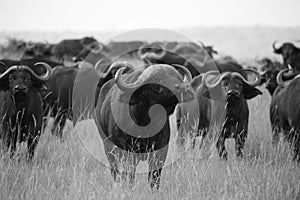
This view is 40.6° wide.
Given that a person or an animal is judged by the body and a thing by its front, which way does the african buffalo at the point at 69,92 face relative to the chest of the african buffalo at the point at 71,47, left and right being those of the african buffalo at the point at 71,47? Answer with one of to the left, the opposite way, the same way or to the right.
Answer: the same way

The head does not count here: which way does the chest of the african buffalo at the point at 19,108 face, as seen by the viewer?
toward the camera

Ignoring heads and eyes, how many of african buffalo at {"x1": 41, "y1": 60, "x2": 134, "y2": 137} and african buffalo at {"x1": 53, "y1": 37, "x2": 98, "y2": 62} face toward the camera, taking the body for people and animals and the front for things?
0

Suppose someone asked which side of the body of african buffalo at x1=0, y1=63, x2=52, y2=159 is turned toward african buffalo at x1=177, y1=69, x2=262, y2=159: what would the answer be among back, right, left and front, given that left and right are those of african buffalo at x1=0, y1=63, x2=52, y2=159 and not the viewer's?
left

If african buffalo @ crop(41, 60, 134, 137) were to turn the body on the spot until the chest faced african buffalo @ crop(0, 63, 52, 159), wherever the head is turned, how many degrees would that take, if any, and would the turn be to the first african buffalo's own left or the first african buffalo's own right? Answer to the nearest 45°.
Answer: approximately 90° to the first african buffalo's own right

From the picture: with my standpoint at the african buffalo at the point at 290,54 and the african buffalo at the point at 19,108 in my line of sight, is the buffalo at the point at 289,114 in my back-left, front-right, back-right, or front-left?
front-left

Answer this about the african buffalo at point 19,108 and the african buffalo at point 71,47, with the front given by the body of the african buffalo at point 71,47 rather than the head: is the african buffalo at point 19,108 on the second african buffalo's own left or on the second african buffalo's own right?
on the second african buffalo's own right

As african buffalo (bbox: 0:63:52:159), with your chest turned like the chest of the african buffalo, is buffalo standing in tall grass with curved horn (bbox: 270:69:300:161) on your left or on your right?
on your left

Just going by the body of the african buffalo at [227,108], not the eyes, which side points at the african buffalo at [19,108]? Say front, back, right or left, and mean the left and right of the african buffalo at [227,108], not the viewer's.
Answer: right

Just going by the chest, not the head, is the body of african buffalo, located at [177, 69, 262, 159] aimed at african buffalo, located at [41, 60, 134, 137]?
no

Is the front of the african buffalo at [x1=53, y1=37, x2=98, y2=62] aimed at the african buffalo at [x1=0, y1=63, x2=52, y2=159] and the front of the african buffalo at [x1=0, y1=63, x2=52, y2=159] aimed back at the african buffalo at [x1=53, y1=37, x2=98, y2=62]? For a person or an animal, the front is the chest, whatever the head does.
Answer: no

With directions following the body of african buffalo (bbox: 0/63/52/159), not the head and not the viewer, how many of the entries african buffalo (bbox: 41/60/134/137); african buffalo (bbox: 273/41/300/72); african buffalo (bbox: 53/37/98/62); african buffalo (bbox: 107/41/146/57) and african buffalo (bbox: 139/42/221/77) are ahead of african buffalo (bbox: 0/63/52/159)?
0

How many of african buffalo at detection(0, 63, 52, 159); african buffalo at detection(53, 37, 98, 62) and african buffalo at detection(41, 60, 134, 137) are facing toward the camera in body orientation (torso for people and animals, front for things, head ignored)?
1

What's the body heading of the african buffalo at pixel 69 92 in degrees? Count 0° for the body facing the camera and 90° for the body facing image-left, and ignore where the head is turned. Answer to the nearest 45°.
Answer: approximately 270°

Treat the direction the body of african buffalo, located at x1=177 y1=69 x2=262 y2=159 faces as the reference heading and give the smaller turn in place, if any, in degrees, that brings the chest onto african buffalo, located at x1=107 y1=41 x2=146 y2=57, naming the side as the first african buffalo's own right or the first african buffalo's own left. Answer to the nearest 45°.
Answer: approximately 135° to the first african buffalo's own left

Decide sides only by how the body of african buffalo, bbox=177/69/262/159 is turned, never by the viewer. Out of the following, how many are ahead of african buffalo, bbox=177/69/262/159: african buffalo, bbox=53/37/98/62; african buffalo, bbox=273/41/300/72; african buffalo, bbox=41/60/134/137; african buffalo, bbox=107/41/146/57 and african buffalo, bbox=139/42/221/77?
0

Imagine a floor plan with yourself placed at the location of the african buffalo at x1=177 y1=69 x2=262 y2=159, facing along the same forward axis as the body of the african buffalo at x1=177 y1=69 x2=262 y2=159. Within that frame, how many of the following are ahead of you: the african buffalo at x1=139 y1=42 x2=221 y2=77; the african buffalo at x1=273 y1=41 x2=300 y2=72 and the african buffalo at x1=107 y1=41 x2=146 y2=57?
0

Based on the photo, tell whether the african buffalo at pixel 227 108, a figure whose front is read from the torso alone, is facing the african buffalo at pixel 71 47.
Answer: no

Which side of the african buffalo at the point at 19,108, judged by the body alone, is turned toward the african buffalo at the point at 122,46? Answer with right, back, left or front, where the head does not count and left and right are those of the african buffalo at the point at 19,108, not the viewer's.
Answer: back
